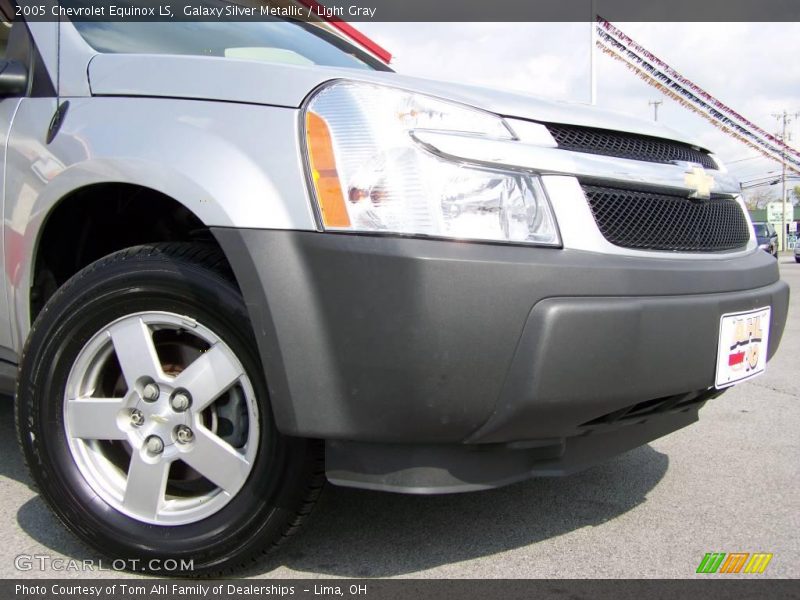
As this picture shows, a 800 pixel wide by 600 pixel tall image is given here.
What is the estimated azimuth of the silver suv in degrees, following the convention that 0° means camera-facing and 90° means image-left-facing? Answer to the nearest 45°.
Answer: approximately 315°
